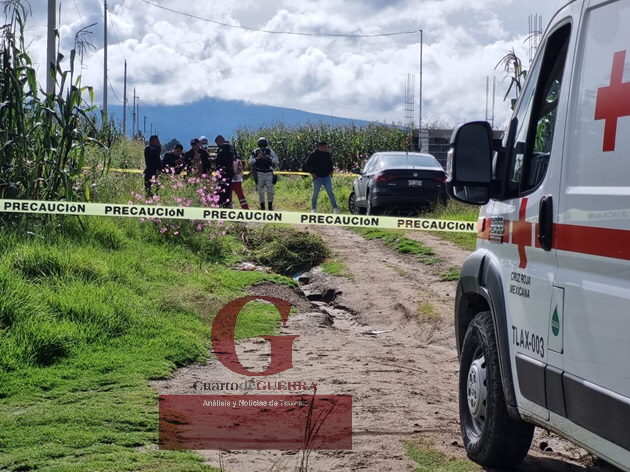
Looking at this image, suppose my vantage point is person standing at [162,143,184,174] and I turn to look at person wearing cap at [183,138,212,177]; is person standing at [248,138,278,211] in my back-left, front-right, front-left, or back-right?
front-right

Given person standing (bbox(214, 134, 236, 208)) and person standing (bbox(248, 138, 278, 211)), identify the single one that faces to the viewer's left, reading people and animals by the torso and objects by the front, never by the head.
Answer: person standing (bbox(214, 134, 236, 208))

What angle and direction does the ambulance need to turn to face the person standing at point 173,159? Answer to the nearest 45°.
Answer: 0° — it already faces them

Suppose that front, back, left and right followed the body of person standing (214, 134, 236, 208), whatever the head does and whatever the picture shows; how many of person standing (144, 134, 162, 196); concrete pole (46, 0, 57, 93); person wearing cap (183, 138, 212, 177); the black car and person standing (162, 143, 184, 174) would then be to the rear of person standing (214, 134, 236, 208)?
1

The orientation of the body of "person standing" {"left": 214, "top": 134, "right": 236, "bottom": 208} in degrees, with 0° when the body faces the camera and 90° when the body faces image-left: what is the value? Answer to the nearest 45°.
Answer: approximately 90°

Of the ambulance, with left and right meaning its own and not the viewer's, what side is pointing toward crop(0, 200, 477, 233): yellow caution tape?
front

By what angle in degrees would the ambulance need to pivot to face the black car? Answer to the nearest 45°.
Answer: approximately 45° to its right

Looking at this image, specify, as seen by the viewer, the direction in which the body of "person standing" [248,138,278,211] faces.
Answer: toward the camera

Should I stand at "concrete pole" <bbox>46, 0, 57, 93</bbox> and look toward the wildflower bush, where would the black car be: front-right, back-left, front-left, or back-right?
front-left

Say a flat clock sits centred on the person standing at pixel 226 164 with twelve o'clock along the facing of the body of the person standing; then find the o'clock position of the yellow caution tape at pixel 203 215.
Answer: The yellow caution tape is roughly at 9 o'clock from the person standing.

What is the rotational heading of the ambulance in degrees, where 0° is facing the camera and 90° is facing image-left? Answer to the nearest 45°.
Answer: approximately 135°
